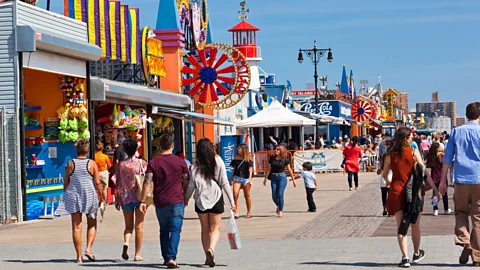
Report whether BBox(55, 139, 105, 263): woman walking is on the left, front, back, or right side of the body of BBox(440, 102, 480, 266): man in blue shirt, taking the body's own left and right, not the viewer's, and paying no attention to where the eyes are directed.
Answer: left

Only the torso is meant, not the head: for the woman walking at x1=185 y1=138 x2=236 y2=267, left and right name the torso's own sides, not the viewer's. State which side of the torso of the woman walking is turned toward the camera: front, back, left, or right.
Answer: back

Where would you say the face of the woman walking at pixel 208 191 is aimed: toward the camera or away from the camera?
away from the camera

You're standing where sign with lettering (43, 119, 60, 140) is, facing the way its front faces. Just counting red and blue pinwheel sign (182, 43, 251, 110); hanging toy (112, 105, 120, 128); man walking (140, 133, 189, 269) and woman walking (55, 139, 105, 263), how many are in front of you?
2

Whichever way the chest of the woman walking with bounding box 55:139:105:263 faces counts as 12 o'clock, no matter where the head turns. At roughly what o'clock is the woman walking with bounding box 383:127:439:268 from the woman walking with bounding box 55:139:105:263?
the woman walking with bounding box 383:127:439:268 is roughly at 4 o'clock from the woman walking with bounding box 55:139:105:263.

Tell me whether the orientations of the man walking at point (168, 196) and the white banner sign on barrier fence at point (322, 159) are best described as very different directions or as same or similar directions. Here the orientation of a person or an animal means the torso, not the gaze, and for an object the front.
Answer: very different directions

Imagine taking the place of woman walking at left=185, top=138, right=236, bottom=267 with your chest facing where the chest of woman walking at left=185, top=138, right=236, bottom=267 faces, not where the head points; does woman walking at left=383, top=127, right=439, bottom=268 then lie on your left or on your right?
on your right

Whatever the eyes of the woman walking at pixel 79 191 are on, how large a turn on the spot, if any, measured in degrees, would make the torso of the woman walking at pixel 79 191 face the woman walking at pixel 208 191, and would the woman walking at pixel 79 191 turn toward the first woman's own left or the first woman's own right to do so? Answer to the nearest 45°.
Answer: approximately 135° to the first woman's own right
